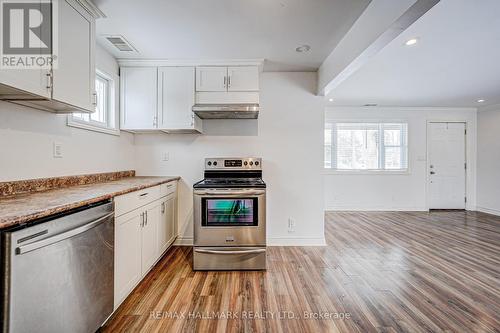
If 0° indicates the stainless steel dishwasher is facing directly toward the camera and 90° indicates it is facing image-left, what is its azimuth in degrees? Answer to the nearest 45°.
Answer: approximately 315°

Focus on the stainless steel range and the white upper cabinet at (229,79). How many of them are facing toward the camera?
2

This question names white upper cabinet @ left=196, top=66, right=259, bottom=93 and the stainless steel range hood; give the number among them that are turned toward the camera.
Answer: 2

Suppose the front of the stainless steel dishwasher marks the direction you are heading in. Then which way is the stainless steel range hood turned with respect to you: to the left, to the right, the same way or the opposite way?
to the right

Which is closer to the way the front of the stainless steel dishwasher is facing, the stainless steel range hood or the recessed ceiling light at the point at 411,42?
the recessed ceiling light

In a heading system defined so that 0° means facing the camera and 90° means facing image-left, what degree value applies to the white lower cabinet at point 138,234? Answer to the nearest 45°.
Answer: approximately 315°

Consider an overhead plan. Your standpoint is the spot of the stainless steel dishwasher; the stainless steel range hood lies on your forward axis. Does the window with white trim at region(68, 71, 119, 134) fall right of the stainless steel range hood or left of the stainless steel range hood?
left

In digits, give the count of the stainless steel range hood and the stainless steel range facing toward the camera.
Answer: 2
